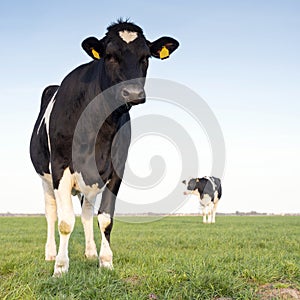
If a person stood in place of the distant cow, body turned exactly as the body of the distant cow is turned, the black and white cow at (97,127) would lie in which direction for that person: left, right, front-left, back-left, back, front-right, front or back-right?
front-left

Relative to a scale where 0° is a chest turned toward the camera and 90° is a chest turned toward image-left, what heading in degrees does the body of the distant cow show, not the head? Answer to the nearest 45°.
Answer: approximately 45°
